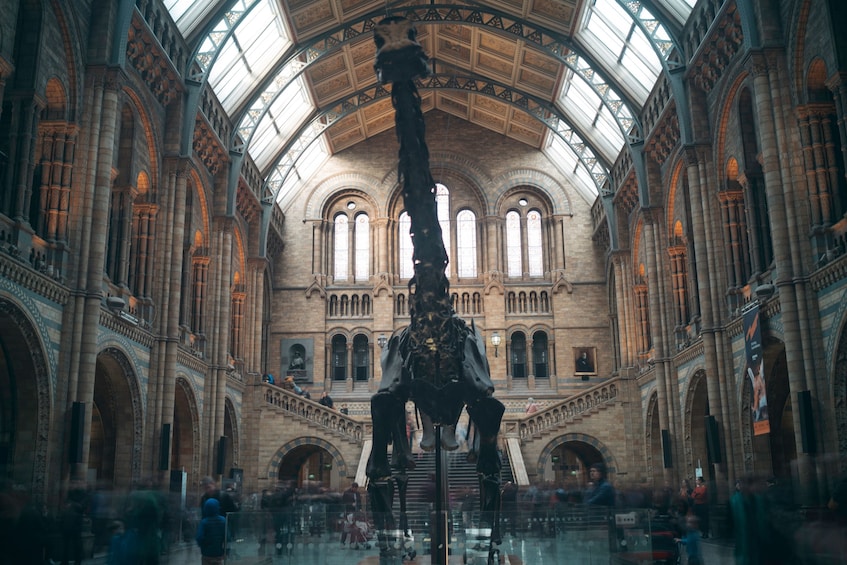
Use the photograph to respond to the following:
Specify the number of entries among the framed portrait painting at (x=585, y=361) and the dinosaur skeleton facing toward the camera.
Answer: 2

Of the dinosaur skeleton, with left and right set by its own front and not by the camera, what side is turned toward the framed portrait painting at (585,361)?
back

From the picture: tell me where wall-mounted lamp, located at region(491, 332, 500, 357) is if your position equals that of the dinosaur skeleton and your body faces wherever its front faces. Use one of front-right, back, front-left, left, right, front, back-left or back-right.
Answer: back

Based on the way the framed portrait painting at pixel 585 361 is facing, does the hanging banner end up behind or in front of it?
in front

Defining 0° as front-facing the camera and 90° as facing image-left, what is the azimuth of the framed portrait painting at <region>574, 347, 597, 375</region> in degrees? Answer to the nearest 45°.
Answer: approximately 0°

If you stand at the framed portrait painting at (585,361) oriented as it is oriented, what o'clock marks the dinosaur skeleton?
The dinosaur skeleton is roughly at 12 o'clock from the framed portrait painting.

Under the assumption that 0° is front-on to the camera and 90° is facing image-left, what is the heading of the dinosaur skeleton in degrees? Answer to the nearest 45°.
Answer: approximately 0°

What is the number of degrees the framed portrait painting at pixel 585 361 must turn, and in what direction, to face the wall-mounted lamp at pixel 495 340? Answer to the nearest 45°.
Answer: approximately 90° to its right
